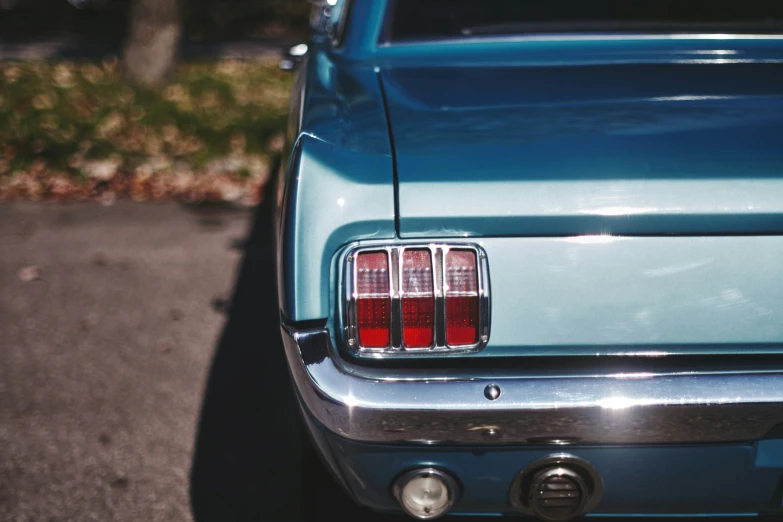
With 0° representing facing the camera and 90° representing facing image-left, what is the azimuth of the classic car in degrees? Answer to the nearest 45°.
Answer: approximately 180°

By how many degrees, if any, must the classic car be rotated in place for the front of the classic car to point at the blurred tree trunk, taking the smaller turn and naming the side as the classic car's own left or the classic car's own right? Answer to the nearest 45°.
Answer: approximately 45° to the classic car's own left
